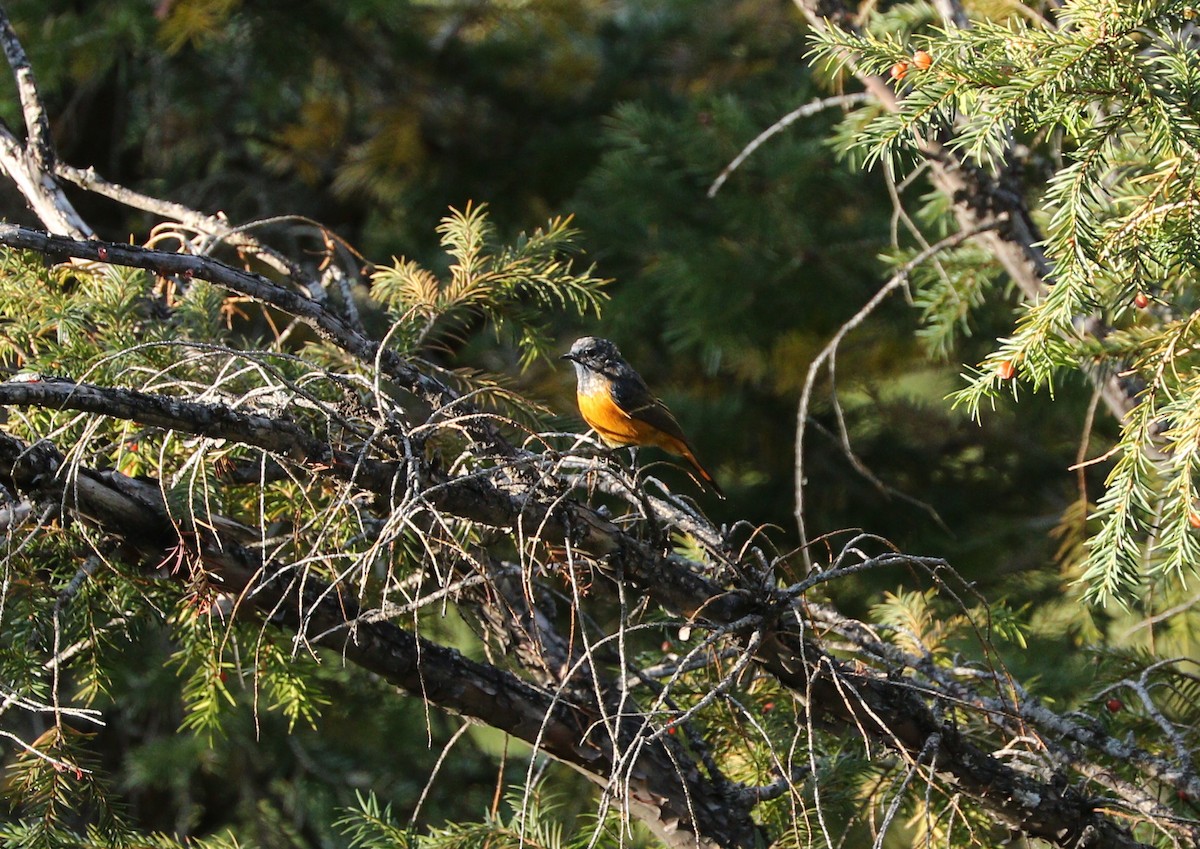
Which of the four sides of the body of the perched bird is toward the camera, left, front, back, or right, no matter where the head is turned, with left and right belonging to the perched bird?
left
